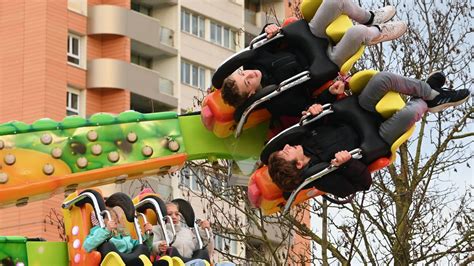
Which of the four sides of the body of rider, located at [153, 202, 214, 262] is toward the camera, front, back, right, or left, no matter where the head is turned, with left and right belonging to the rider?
front

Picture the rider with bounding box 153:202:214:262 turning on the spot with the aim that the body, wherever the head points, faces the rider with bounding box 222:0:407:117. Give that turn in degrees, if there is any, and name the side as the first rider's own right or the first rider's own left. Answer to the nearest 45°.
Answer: approximately 45° to the first rider's own left

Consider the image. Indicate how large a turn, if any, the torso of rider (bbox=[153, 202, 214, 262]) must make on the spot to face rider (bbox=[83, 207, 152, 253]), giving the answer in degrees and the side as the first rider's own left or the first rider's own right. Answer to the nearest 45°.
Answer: approximately 45° to the first rider's own right

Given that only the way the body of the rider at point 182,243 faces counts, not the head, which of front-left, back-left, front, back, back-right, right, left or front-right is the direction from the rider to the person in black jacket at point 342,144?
front-left

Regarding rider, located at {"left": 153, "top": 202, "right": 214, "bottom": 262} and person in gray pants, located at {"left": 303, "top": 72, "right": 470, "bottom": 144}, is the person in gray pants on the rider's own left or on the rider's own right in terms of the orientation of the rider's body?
on the rider's own left
